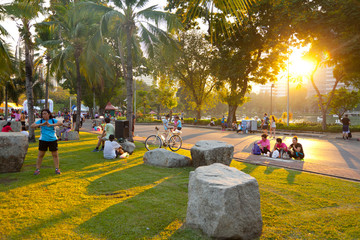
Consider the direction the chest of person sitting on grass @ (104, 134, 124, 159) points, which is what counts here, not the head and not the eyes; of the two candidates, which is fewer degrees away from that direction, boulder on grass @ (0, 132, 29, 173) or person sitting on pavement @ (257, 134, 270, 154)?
the person sitting on pavement

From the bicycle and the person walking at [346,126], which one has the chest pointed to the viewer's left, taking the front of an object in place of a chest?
the bicycle

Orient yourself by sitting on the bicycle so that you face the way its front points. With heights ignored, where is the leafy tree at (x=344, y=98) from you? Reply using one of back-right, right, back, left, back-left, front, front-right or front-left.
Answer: back-right

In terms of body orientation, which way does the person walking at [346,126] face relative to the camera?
away from the camera

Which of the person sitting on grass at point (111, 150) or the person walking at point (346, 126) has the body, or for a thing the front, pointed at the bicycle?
the person sitting on grass

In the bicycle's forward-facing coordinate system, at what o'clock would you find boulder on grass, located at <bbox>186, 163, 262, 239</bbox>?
The boulder on grass is roughly at 9 o'clock from the bicycle.

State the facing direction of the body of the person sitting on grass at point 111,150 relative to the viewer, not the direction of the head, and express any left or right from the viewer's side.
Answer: facing away from the viewer and to the right of the viewer

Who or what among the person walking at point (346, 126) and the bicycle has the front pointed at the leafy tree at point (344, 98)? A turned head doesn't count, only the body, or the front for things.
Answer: the person walking

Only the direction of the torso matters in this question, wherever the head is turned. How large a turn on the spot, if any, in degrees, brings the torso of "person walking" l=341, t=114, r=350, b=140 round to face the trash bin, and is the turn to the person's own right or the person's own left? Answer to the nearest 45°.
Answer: approximately 135° to the person's own left
